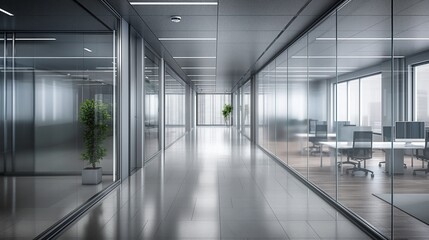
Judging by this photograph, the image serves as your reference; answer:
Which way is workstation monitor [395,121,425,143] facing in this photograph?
toward the camera

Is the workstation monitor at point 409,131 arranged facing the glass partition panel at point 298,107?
no

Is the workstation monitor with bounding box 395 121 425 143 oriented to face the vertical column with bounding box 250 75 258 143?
no

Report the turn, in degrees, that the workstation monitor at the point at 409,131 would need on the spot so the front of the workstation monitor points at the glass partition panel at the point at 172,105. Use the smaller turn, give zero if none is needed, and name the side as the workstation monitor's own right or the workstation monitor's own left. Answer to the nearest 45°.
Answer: approximately 135° to the workstation monitor's own right

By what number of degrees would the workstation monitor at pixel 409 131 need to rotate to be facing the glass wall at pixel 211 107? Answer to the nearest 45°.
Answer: approximately 135° to its right

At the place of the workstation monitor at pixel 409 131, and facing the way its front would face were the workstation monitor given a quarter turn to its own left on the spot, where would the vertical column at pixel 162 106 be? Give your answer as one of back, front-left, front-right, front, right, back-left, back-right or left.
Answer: back-left

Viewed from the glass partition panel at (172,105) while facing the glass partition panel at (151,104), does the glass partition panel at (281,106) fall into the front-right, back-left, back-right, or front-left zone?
front-left

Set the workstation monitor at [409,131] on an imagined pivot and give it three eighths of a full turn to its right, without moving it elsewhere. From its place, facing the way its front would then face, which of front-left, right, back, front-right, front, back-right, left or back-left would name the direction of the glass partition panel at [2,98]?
left

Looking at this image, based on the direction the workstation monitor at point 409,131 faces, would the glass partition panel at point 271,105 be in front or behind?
behind

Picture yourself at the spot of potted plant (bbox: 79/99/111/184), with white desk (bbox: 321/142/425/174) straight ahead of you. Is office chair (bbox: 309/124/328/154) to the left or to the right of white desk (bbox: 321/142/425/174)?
left

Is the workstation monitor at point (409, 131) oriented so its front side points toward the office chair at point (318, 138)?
no

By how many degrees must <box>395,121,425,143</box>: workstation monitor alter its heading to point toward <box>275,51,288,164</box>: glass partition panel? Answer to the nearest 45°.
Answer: approximately 135° to its right

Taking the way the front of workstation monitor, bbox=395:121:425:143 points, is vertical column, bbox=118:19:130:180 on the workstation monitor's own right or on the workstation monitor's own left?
on the workstation monitor's own right
